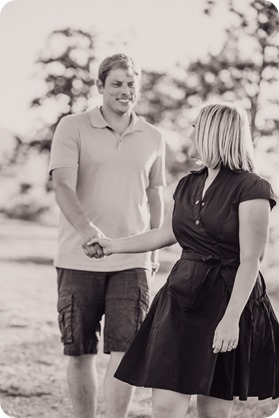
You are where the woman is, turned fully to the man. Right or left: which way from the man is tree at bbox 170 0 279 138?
right

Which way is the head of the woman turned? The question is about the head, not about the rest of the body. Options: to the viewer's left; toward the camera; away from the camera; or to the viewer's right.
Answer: to the viewer's left

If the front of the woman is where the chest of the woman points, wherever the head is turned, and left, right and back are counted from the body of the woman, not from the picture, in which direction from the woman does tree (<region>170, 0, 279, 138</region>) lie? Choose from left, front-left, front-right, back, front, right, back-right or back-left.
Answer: back-right

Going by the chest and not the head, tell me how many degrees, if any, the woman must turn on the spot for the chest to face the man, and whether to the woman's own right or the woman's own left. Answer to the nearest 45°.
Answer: approximately 90° to the woman's own right

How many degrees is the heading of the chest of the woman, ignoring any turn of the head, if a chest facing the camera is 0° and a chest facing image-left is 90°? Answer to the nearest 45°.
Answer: approximately 45°

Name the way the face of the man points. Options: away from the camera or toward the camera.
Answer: toward the camera
